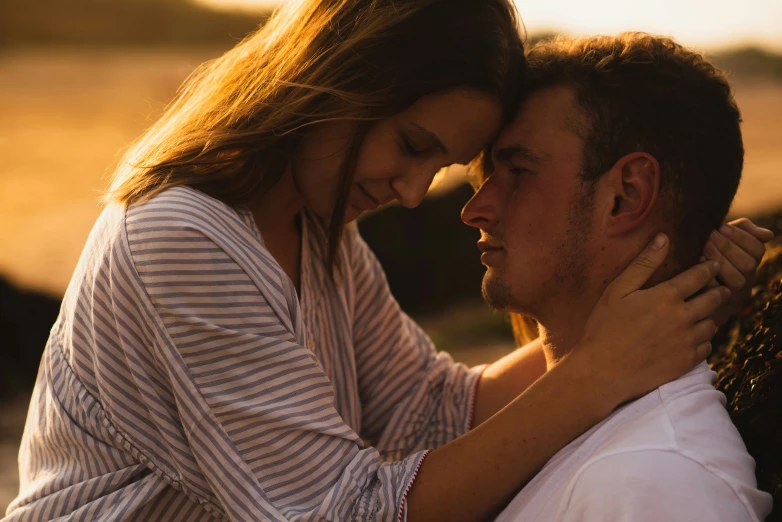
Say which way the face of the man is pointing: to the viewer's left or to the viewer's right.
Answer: to the viewer's left

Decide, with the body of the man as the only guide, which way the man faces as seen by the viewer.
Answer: to the viewer's left

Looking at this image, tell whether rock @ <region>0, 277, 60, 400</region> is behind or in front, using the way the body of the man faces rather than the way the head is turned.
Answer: in front
